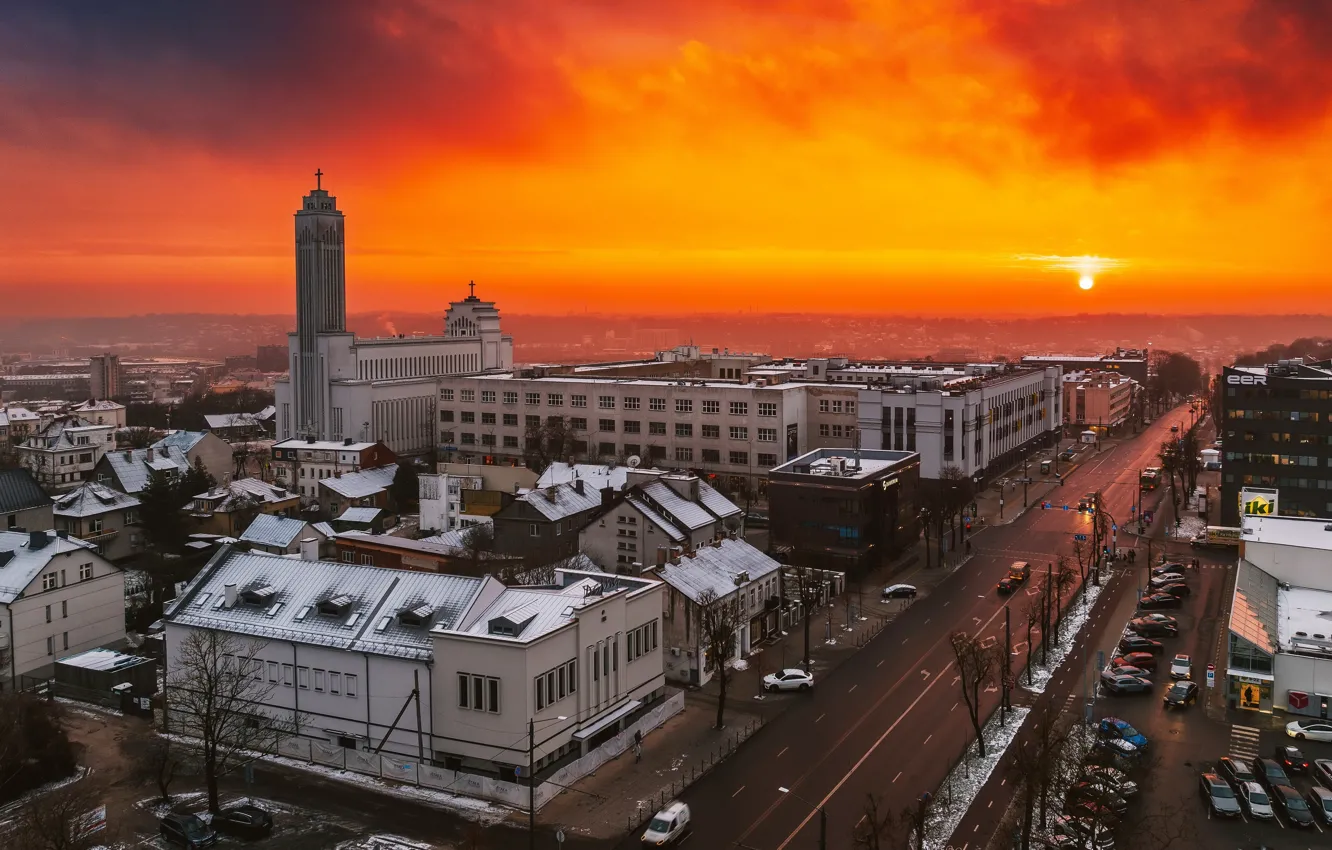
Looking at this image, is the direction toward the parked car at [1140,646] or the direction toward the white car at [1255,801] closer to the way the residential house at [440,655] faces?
the white car

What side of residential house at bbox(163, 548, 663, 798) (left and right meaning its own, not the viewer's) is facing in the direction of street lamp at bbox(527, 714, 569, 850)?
front

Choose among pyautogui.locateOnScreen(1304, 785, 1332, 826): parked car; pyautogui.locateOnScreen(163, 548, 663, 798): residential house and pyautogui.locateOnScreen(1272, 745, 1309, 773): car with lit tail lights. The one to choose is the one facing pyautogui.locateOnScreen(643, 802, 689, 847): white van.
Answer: the residential house

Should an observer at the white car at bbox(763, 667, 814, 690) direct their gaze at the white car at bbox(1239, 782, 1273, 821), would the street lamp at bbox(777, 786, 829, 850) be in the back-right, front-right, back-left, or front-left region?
front-right

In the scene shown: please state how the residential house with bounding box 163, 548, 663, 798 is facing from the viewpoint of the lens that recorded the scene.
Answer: facing the viewer and to the right of the viewer

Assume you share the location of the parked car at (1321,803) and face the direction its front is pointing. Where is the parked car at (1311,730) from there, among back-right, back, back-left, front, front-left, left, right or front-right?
back-left

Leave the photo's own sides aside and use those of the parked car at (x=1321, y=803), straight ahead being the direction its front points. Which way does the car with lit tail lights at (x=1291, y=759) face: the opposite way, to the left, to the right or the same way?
the opposite way

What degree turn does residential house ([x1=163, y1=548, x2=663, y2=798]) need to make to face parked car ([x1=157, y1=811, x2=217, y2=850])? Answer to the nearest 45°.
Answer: approximately 90° to its right

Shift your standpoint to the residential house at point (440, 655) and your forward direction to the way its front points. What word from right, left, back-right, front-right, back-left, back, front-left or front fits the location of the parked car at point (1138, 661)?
front-left
